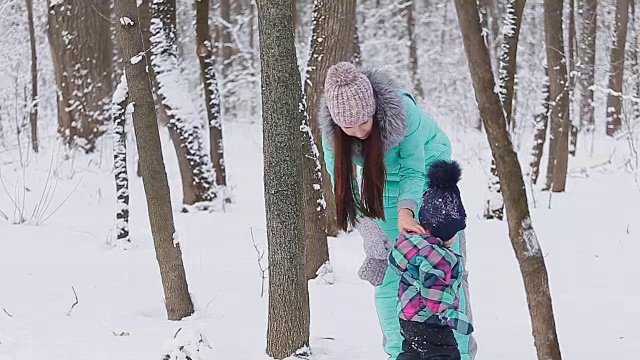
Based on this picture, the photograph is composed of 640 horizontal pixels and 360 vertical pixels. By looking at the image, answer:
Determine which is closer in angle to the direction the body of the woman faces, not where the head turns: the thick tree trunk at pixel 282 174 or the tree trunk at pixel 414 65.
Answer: the thick tree trunk

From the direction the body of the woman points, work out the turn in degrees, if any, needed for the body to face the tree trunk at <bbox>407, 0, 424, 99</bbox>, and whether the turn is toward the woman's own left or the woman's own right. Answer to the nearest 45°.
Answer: approximately 135° to the woman's own right

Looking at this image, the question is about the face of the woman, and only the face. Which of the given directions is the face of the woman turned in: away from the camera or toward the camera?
toward the camera

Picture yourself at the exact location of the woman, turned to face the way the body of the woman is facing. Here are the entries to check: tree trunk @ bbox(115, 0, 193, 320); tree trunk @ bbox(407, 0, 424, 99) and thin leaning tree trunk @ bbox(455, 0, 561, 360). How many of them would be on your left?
1

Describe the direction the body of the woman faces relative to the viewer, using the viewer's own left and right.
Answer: facing the viewer and to the left of the viewer

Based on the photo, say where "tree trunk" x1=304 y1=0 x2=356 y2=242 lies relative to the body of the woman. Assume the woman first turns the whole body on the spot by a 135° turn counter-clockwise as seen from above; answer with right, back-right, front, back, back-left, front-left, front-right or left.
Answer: left

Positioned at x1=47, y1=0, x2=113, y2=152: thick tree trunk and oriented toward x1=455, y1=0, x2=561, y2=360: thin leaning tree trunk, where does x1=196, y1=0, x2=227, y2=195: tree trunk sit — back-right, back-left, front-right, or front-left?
front-left

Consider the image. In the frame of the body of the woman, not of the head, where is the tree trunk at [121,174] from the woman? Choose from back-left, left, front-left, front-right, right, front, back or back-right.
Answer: right
